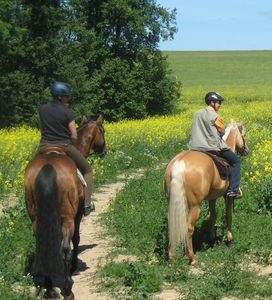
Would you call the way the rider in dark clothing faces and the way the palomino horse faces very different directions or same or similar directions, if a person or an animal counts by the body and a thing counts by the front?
same or similar directions

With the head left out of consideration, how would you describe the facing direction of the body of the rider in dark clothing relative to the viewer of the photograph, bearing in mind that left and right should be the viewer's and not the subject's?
facing away from the viewer and to the right of the viewer

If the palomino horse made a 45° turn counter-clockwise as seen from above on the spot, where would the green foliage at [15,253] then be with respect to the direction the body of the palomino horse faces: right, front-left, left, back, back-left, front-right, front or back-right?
left

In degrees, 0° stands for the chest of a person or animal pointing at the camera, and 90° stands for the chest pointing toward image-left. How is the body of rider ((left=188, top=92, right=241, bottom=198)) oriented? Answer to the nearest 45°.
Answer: approximately 225°

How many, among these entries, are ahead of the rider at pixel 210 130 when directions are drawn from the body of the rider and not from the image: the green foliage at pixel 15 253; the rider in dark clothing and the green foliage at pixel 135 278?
0

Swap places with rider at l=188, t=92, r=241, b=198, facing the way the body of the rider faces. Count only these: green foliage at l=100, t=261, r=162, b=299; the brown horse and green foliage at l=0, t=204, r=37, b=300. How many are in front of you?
0

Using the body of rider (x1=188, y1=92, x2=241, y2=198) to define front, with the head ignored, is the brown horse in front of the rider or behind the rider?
behind

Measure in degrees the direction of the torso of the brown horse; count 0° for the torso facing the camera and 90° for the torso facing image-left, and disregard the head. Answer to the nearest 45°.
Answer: approximately 180°

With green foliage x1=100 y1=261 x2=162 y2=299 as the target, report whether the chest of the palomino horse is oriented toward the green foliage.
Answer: no

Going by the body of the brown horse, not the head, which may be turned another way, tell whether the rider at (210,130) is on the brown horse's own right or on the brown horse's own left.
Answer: on the brown horse's own right

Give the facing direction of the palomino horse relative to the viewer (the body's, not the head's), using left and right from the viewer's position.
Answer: facing away from the viewer and to the right of the viewer

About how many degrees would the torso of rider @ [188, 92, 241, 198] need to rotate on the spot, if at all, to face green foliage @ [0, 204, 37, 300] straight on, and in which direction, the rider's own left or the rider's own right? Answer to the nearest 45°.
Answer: approximately 135° to the rider's own left
